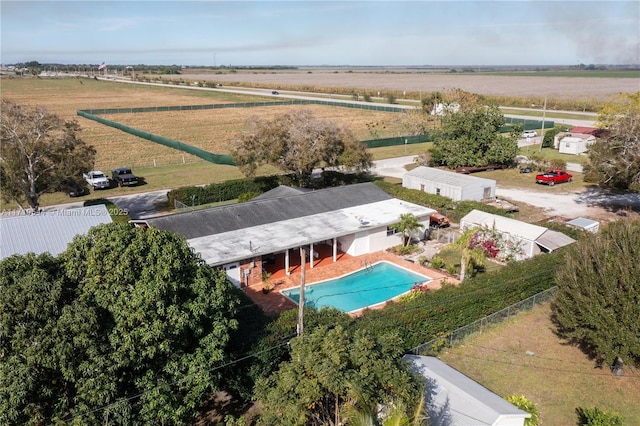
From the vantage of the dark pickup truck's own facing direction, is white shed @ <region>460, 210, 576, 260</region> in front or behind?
in front

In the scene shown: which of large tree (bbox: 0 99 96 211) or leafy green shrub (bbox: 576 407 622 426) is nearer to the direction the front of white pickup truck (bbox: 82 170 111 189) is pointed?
the leafy green shrub

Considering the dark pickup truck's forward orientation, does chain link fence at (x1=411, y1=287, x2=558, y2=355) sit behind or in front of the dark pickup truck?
in front

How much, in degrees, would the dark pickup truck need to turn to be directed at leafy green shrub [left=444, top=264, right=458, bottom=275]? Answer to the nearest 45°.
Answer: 0° — it already faces it

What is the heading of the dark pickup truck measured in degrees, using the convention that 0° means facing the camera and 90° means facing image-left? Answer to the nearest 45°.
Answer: approximately 315°

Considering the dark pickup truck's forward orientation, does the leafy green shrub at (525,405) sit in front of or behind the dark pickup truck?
in front

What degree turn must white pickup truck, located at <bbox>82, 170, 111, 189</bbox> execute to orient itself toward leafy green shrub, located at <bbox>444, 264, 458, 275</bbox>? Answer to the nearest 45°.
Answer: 0° — it already faces it

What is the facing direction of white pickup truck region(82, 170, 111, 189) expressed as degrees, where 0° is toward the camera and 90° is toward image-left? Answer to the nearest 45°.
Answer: approximately 315°

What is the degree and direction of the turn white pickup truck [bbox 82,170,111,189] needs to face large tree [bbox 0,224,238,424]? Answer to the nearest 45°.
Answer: approximately 45° to its right

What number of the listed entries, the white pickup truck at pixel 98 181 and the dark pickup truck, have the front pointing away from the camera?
0
